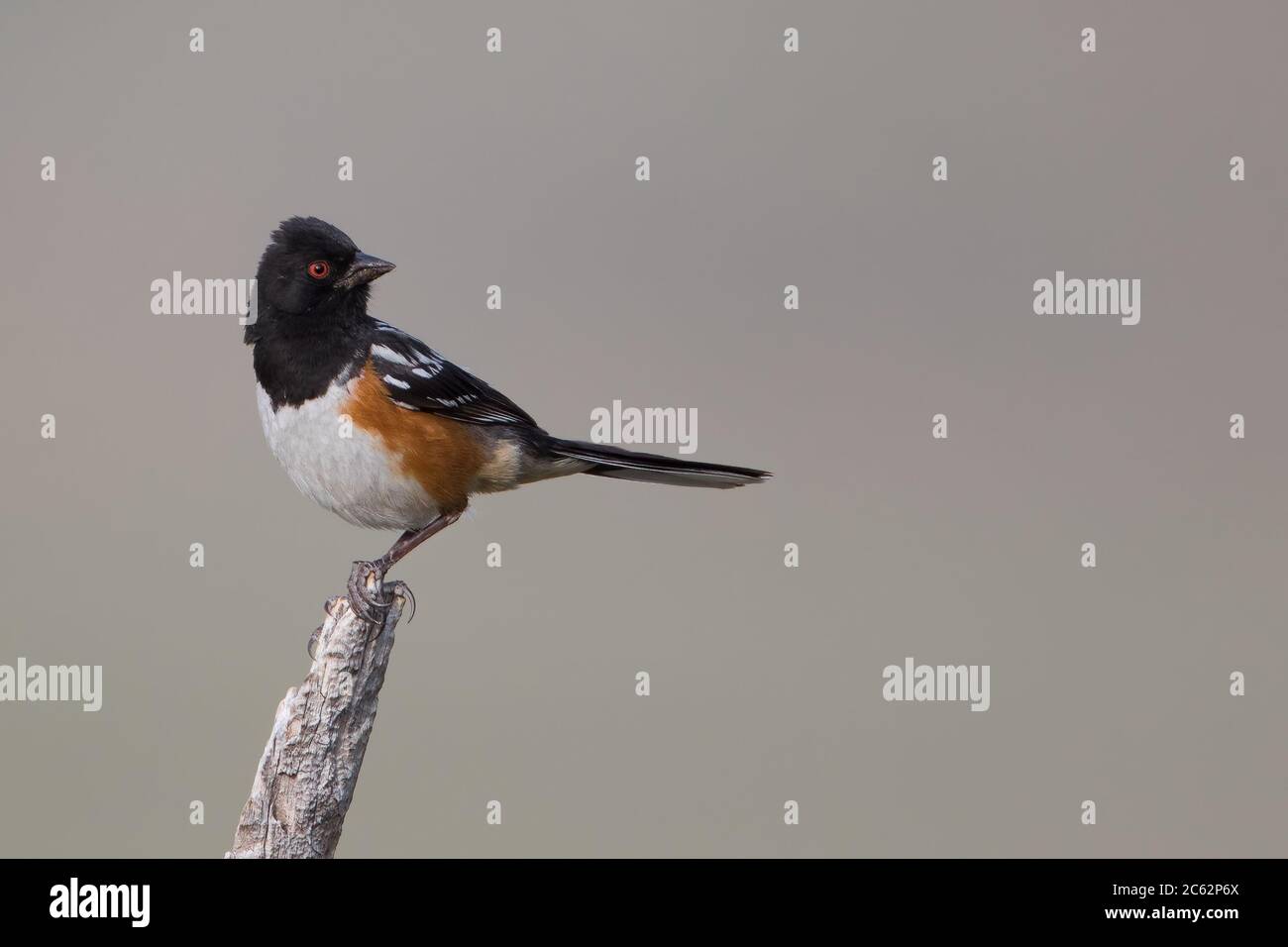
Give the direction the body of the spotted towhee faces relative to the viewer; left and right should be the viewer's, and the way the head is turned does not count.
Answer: facing the viewer and to the left of the viewer
